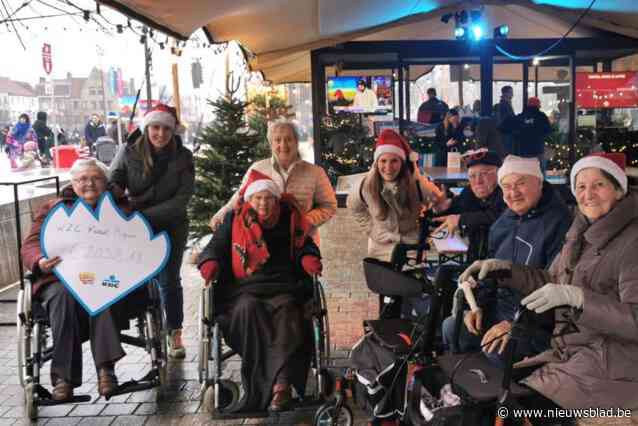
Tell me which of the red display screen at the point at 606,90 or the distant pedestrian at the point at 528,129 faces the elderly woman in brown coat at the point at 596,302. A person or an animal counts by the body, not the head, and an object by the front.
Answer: the red display screen

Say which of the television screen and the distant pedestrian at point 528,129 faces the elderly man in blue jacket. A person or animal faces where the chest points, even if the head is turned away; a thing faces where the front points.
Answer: the television screen

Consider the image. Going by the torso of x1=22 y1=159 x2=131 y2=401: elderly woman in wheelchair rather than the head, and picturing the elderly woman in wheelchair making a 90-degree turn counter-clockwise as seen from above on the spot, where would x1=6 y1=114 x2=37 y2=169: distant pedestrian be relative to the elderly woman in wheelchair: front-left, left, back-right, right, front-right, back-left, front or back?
left

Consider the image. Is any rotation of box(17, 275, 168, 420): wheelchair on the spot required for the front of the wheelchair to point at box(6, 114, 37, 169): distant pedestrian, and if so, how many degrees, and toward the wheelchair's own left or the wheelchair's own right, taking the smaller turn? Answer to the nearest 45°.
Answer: approximately 180°

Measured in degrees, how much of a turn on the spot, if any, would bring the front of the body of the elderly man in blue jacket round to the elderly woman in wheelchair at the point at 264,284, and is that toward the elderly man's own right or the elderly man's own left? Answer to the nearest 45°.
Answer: approximately 45° to the elderly man's own right

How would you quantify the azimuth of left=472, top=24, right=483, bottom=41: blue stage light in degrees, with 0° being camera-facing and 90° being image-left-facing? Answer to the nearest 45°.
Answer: approximately 0°

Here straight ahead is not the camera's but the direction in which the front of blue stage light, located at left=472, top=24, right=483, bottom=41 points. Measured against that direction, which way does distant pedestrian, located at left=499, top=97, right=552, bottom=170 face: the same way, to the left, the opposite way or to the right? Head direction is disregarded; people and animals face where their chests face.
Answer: the opposite way

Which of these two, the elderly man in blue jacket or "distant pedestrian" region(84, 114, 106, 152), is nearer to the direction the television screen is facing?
the elderly man in blue jacket

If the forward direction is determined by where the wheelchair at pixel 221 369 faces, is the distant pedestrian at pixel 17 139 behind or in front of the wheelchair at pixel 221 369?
behind
